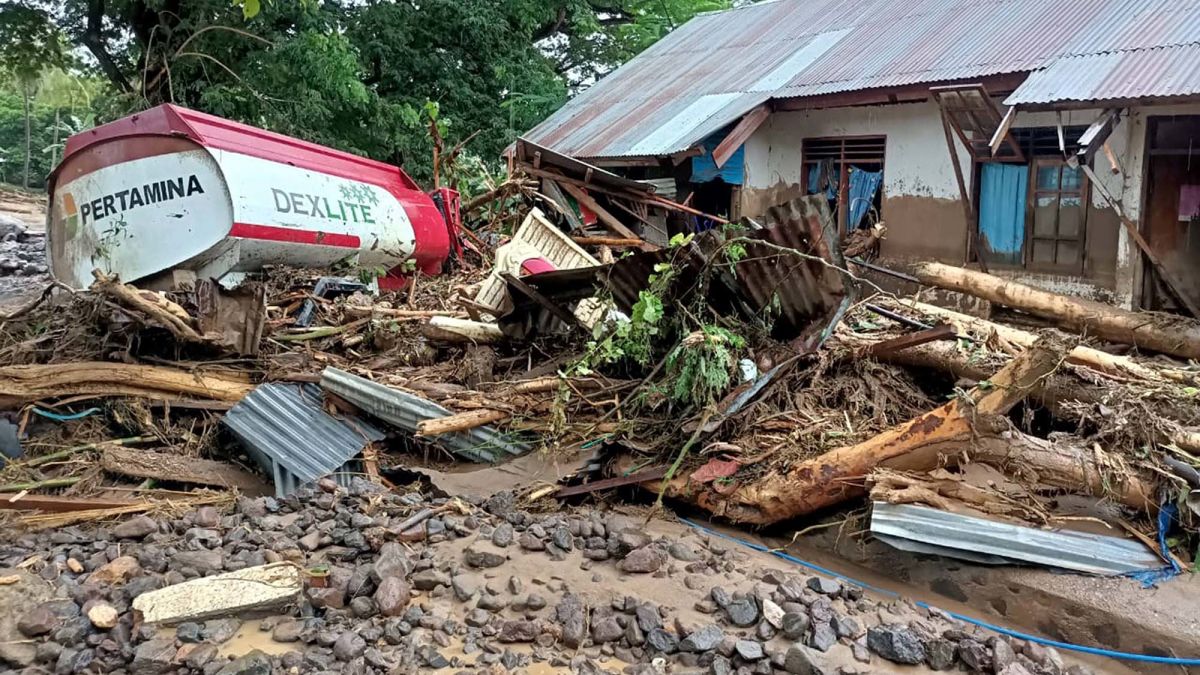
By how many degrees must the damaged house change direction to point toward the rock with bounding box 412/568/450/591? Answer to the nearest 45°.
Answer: approximately 45° to its left

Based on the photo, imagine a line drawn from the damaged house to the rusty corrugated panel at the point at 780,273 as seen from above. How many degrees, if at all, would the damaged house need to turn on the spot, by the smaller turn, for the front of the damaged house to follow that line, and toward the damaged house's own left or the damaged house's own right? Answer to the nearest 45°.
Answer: approximately 45° to the damaged house's own left

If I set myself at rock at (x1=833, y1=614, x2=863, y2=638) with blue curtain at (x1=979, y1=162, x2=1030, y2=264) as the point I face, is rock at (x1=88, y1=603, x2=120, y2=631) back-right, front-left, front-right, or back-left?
back-left

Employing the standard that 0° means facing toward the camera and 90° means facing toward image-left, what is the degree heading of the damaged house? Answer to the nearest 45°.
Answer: approximately 45°

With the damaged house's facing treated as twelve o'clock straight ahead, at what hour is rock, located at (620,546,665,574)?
The rock is roughly at 11 o'clock from the damaged house.

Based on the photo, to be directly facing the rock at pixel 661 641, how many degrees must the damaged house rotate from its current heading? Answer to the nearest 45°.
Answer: approximately 45° to its left
